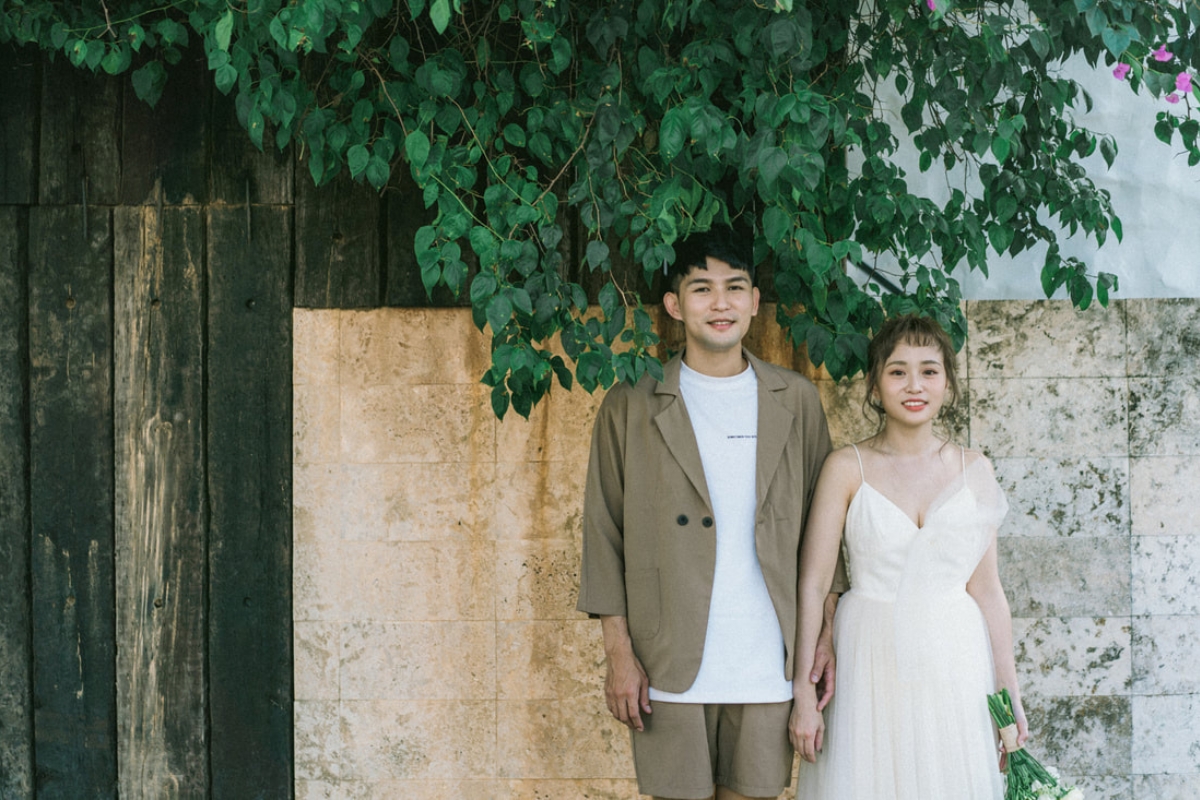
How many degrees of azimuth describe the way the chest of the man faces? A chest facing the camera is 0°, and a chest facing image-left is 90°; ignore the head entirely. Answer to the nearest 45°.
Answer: approximately 0°

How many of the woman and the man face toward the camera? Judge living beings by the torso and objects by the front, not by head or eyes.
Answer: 2

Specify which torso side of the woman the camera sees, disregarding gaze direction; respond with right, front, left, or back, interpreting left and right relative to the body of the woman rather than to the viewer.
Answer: front
